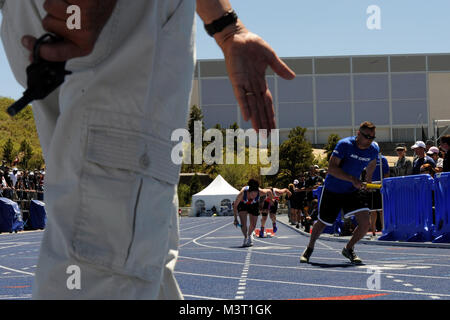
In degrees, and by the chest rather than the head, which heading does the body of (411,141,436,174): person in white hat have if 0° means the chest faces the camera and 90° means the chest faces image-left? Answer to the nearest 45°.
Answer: approximately 45°

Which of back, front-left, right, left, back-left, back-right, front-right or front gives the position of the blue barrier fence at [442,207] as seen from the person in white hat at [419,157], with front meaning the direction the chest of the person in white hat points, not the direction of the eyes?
front-left
